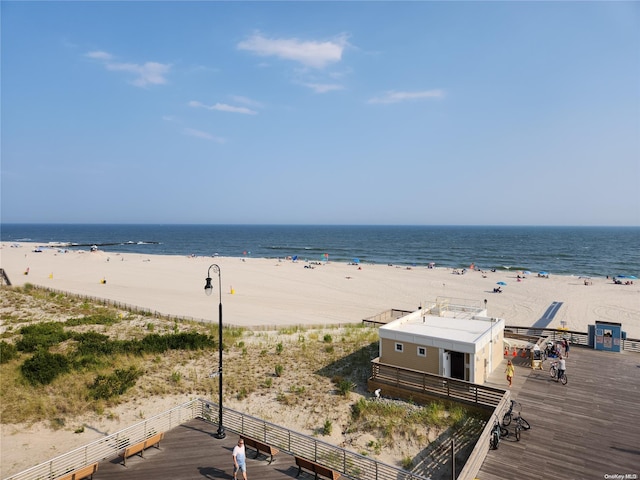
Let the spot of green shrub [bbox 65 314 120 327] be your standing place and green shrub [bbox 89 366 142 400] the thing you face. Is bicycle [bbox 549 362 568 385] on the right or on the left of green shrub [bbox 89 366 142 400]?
left

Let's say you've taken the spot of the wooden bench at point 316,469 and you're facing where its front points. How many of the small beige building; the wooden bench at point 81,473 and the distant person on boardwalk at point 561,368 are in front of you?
2

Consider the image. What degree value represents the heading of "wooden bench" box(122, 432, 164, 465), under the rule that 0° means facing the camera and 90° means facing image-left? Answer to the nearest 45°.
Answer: approximately 135°

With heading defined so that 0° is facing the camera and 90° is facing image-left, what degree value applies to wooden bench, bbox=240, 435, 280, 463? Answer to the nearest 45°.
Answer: approximately 225°

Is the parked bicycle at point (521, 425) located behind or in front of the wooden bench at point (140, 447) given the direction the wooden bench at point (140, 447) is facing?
behind

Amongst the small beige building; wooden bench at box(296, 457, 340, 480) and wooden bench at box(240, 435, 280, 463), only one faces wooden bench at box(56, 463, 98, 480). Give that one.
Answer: the small beige building

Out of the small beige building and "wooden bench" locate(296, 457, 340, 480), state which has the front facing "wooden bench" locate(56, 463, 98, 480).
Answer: the small beige building

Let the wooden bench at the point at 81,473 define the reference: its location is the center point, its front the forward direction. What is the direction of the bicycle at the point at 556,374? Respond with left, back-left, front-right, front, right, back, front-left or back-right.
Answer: back-right
